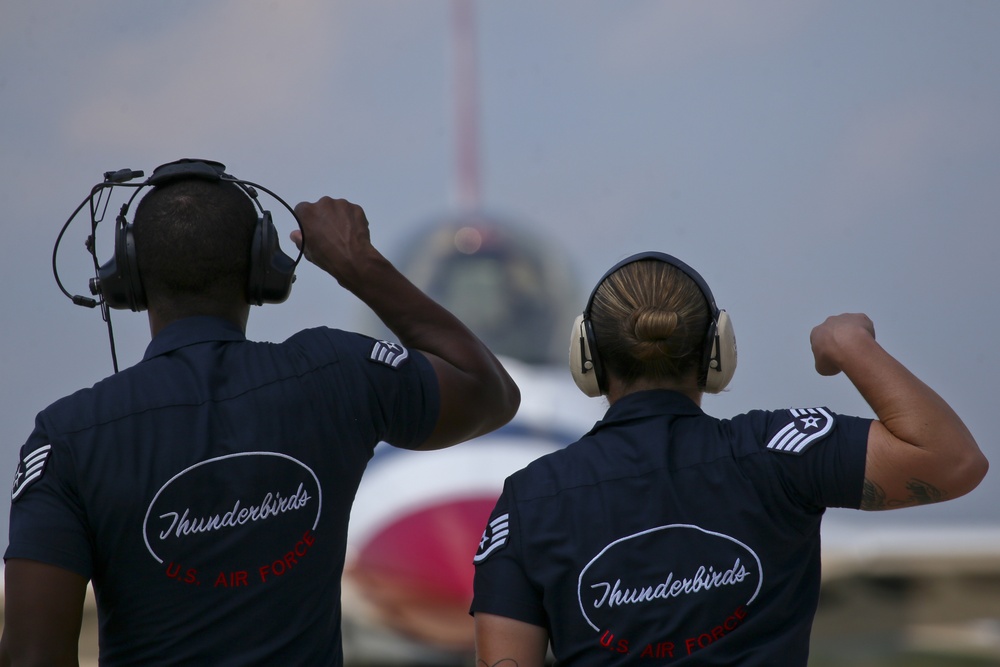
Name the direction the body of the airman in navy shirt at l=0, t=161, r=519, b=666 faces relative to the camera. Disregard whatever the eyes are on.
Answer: away from the camera

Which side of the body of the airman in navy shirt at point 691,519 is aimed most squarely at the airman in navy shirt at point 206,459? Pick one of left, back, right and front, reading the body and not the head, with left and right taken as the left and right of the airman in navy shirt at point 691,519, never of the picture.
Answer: left

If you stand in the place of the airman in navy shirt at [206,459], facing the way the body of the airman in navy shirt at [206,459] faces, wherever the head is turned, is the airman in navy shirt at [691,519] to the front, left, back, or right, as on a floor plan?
right

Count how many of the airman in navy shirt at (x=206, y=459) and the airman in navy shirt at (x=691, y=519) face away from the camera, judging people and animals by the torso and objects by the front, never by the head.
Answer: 2

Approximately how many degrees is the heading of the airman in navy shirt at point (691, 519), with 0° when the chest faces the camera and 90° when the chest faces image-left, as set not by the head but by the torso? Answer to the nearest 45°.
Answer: approximately 180°
